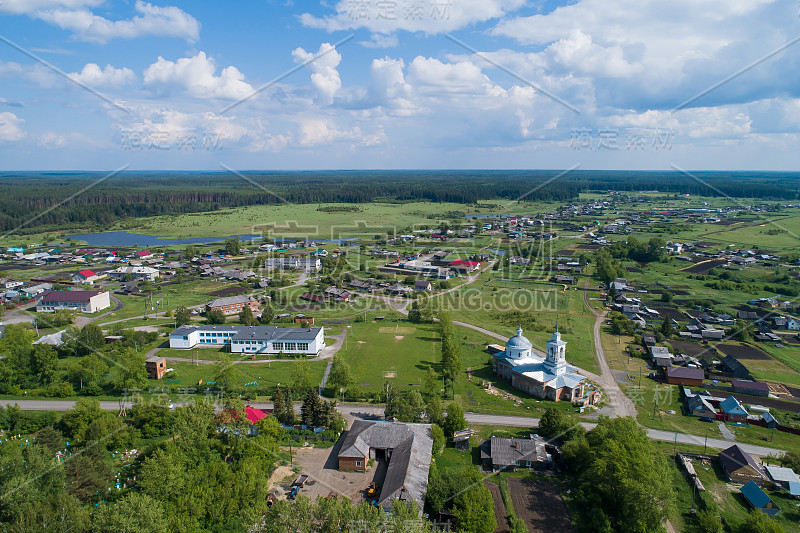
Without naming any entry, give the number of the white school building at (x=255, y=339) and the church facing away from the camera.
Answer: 0

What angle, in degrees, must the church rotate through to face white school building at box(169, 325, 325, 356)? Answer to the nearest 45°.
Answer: approximately 135° to its right

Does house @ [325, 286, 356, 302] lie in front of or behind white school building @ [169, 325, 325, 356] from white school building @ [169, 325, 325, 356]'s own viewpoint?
behind

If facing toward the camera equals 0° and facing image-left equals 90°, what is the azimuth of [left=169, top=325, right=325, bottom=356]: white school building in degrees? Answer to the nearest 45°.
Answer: approximately 0°

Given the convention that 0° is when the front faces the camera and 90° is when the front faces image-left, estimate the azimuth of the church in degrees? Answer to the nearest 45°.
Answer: approximately 315°

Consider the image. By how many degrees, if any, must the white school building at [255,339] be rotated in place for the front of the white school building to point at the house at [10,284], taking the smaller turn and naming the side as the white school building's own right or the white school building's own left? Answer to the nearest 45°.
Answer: approximately 135° to the white school building's own right

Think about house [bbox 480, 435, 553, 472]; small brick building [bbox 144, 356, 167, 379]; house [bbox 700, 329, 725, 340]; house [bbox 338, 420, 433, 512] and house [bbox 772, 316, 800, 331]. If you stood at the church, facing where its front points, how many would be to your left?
2

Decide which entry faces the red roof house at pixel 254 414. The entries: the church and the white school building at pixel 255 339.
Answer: the white school building

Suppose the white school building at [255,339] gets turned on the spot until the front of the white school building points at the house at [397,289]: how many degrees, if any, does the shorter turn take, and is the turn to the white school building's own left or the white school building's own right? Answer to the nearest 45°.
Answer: approximately 135° to the white school building's own left

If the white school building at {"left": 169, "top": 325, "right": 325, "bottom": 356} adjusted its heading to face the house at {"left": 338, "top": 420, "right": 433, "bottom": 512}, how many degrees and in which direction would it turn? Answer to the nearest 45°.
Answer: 0° — it already faces it

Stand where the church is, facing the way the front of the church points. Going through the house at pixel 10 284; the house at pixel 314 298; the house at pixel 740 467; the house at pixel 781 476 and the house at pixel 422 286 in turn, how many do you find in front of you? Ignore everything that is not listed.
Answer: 2
